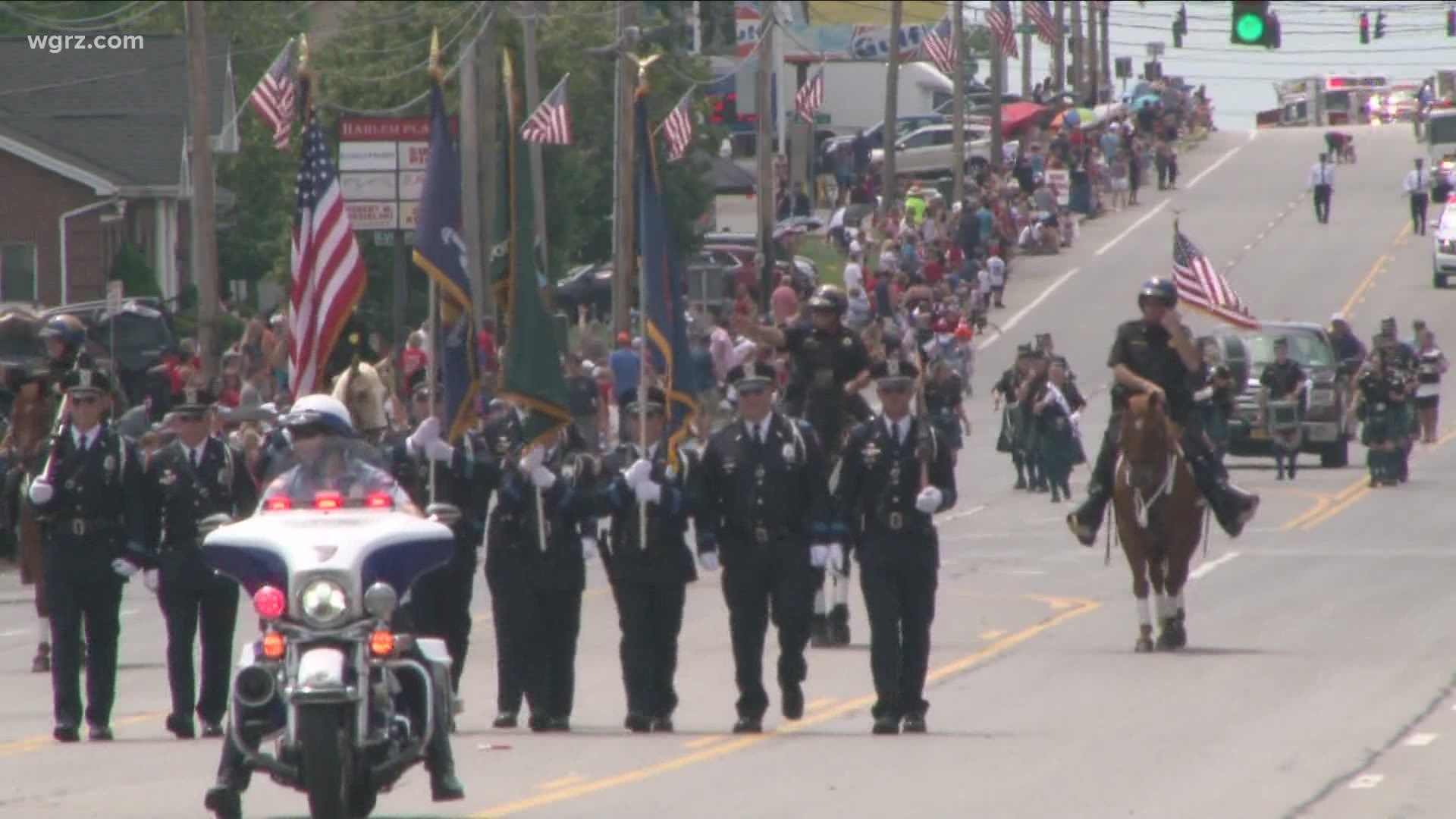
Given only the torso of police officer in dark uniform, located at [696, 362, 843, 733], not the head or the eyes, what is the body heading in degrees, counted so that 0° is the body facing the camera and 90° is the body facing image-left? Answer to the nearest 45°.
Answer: approximately 0°

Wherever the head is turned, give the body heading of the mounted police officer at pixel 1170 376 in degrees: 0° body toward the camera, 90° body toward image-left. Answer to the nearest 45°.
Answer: approximately 0°

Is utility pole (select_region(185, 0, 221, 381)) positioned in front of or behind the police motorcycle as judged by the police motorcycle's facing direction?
behind

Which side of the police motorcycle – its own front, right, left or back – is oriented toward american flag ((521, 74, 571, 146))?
back

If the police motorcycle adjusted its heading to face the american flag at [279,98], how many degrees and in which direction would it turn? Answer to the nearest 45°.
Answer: approximately 180°

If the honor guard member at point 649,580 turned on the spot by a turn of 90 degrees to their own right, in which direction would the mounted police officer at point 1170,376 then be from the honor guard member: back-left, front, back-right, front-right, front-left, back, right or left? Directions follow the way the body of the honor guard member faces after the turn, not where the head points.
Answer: back-right

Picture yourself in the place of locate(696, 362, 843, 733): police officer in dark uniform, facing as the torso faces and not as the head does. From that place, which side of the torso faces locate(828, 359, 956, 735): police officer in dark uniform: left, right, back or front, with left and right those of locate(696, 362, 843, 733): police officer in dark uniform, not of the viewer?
left

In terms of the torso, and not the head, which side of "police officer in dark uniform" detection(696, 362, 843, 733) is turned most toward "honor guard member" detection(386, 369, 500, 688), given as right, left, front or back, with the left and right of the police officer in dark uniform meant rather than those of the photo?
right

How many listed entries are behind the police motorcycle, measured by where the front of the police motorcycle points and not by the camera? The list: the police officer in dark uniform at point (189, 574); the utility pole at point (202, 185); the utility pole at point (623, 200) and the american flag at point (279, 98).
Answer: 4

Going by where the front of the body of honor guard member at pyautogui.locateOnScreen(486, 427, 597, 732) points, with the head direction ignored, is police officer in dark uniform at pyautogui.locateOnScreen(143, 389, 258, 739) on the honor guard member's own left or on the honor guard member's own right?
on the honor guard member's own right
